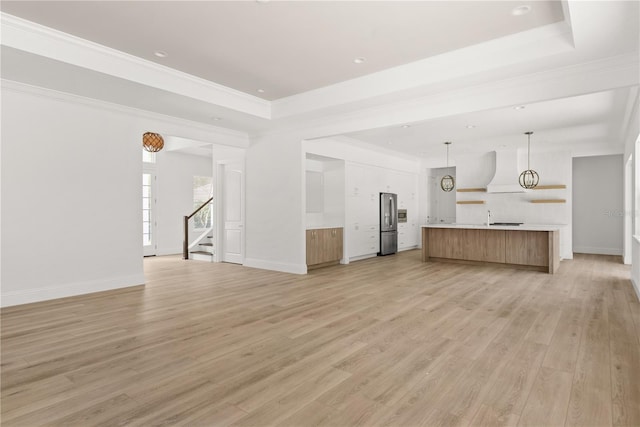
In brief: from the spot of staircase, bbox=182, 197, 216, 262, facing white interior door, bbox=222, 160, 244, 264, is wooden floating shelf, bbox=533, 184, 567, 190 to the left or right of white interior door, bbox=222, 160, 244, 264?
left

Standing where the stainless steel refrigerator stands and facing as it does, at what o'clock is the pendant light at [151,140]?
The pendant light is roughly at 3 o'clock from the stainless steel refrigerator.

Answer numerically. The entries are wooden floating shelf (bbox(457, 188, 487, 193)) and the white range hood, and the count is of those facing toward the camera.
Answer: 2

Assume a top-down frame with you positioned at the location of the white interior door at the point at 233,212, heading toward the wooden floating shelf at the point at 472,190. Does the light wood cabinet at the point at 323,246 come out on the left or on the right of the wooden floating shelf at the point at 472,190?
right

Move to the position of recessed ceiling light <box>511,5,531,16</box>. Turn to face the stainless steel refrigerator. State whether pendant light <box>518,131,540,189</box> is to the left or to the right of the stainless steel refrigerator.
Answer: right

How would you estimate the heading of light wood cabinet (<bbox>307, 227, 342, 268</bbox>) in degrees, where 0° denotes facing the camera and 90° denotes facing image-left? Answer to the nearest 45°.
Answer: approximately 315°

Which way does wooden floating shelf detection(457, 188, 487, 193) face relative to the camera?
toward the camera

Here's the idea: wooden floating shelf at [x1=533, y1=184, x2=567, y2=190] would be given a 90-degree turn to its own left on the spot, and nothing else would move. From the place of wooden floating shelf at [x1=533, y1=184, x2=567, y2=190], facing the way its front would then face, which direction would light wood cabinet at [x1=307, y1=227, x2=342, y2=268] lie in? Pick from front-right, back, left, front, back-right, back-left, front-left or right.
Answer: back-right

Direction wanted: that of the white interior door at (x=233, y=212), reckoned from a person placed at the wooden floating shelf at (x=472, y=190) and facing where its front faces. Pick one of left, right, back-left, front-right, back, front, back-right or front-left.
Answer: front-right

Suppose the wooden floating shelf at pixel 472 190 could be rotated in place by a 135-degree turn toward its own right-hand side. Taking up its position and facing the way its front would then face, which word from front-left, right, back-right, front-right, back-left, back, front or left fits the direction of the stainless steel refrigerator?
left

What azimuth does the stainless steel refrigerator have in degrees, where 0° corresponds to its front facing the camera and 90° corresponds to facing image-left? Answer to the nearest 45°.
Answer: approximately 315°

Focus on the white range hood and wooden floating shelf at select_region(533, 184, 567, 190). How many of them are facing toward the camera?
2

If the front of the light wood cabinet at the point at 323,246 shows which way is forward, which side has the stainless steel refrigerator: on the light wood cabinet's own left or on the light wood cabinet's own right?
on the light wood cabinet's own left

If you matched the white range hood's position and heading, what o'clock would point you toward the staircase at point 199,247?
The staircase is roughly at 2 o'clock from the white range hood.

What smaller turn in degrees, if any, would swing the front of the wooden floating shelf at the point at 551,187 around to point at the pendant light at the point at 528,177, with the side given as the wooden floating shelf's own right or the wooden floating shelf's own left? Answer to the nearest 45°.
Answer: approximately 45° to the wooden floating shelf's own right
